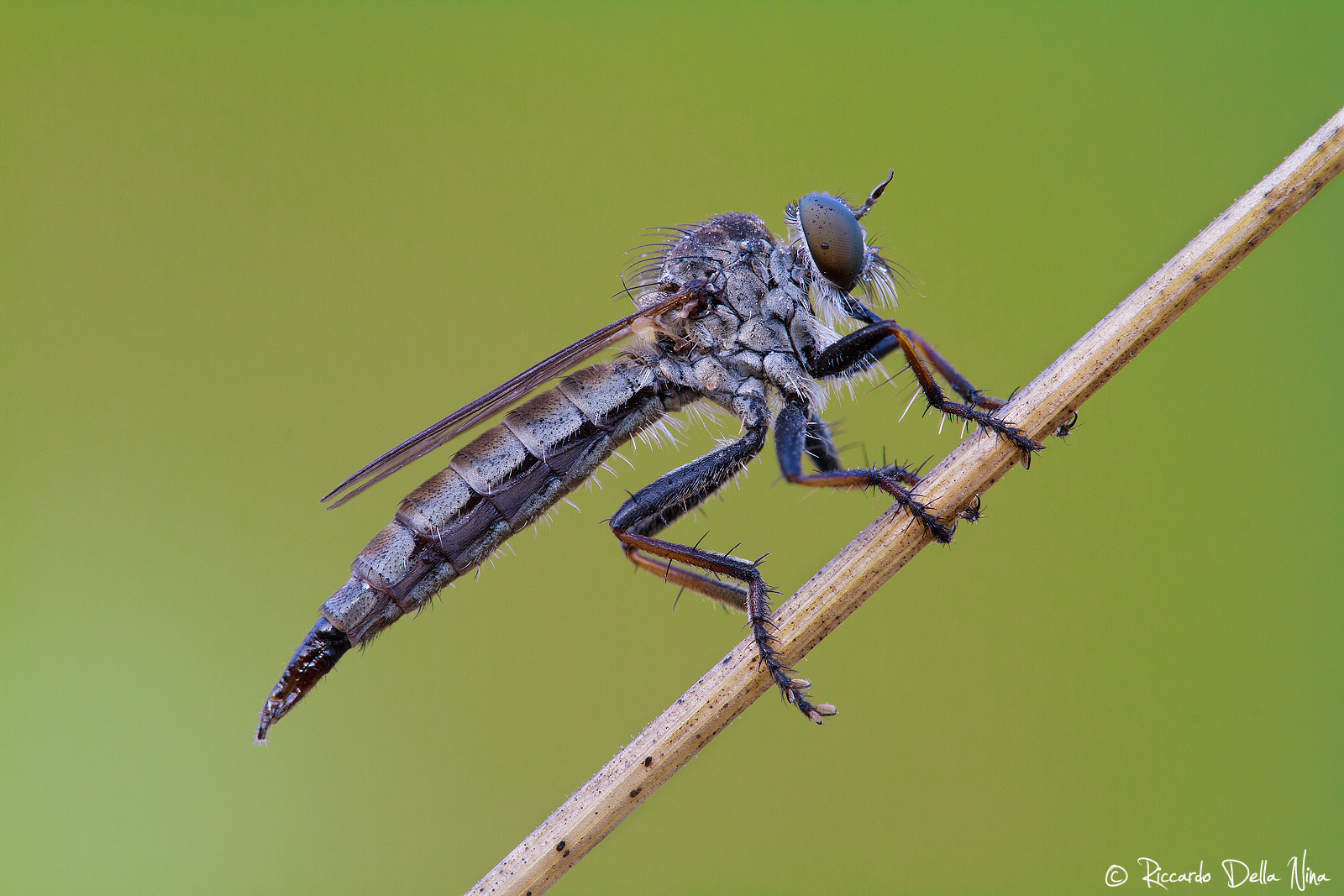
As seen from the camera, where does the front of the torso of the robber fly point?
to the viewer's right
